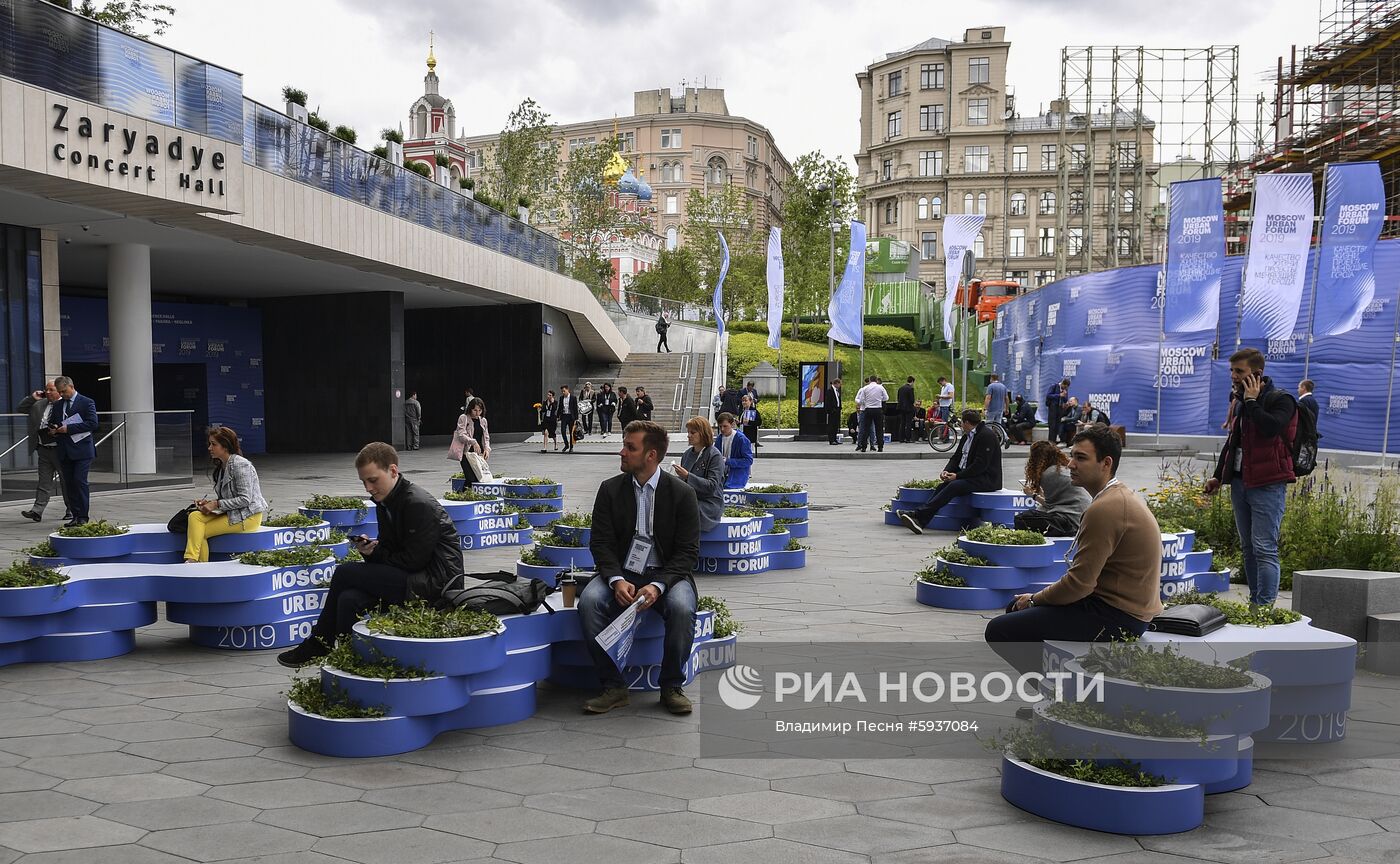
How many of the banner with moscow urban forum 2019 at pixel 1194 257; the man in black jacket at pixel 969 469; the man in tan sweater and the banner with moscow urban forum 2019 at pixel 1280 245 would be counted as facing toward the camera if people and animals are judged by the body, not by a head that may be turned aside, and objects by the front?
2

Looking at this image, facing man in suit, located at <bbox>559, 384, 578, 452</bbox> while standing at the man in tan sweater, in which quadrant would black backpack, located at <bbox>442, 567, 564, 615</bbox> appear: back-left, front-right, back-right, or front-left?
front-left

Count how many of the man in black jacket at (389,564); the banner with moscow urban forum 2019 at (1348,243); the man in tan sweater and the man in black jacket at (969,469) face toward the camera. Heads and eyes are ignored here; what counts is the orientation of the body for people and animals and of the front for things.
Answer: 1

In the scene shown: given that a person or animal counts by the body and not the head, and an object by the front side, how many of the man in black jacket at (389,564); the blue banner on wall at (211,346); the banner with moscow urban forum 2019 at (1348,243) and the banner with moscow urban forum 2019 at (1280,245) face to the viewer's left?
1

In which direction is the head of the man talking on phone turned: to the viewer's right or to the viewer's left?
to the viewer's left

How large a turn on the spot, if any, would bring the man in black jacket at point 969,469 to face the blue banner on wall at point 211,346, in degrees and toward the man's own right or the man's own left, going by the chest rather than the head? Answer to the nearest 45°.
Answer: approximately 45° to the man's own right

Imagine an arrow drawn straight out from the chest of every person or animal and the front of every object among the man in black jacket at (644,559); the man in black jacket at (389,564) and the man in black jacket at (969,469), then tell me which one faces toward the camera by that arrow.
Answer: the man in black jacket at (644,559)

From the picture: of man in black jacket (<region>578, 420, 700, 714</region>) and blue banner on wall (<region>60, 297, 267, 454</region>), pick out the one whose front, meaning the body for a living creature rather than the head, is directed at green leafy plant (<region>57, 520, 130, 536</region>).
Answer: the blue banner on wall

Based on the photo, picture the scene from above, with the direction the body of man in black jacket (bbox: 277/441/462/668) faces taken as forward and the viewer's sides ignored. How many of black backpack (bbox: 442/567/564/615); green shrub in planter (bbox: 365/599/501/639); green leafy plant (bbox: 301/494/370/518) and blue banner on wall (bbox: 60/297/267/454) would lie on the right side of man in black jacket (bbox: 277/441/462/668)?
2

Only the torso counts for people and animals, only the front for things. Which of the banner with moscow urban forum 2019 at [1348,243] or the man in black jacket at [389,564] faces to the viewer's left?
the man in black jacket

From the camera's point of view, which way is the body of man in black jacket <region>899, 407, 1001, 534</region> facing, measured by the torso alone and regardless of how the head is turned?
to the viewer's left

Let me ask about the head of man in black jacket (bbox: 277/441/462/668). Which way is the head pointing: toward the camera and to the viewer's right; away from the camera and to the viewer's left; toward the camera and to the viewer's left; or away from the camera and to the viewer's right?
toward the camera and to the viewer's left

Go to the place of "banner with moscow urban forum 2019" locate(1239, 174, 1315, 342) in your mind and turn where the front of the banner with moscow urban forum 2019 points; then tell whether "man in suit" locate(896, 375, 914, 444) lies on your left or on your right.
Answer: on your right

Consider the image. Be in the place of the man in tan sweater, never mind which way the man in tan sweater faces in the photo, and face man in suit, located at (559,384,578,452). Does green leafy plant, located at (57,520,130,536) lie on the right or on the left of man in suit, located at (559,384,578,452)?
left

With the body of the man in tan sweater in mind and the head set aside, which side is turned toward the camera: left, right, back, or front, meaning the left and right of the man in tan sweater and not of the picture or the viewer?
left
